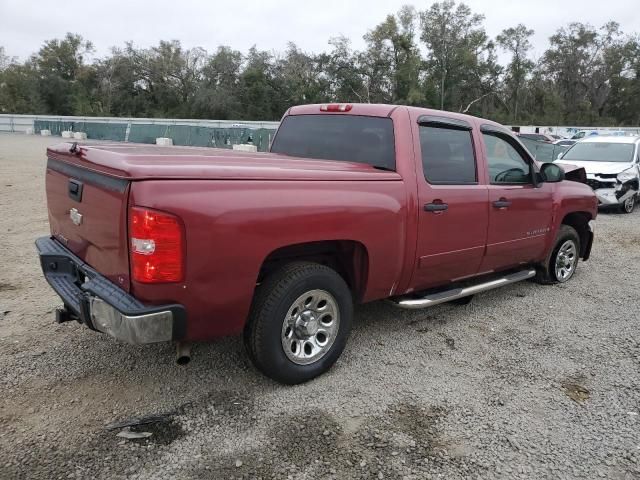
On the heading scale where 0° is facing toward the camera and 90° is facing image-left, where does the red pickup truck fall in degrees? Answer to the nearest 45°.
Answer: approximately 225°

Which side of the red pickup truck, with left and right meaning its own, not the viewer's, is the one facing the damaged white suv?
front
